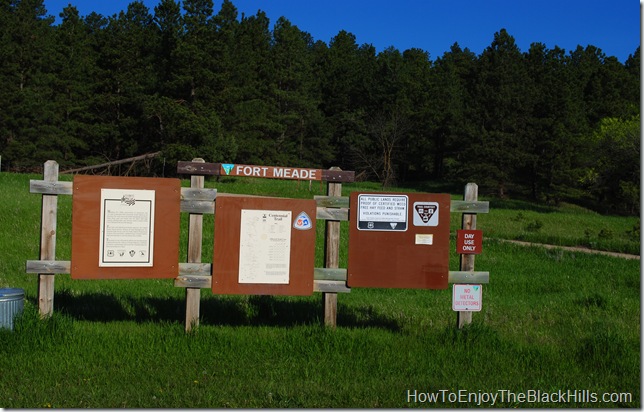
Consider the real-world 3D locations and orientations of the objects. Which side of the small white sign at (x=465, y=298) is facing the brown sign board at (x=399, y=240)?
right

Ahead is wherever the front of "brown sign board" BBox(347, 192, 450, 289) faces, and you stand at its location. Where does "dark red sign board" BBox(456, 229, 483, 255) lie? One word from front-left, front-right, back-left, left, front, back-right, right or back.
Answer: left

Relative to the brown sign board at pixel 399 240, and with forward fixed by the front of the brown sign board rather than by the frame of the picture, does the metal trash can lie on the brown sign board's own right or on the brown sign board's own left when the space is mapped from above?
on the brown sign board's own right

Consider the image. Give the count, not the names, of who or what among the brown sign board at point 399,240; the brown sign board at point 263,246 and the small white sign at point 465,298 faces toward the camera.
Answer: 3

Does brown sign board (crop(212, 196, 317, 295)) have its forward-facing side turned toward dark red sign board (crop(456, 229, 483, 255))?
no

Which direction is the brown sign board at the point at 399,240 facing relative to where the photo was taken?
toward the camera

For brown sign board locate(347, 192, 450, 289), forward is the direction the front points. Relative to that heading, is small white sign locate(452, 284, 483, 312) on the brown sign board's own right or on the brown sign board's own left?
on the brown sign board's own left

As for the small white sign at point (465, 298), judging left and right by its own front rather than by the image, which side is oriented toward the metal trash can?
right

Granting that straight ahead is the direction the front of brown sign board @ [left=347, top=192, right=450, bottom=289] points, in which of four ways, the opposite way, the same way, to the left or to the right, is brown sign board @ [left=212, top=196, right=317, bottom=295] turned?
the same way

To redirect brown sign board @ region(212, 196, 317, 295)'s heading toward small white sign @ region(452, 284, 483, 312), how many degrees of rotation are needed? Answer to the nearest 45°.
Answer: approximately 90° to its left

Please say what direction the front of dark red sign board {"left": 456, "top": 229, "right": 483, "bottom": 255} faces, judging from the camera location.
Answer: facing the viewer

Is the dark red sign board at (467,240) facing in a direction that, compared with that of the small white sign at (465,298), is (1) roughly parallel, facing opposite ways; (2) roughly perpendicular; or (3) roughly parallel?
roughly parallel

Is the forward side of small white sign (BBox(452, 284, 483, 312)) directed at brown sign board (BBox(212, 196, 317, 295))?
no

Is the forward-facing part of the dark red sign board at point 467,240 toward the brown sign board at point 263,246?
no
